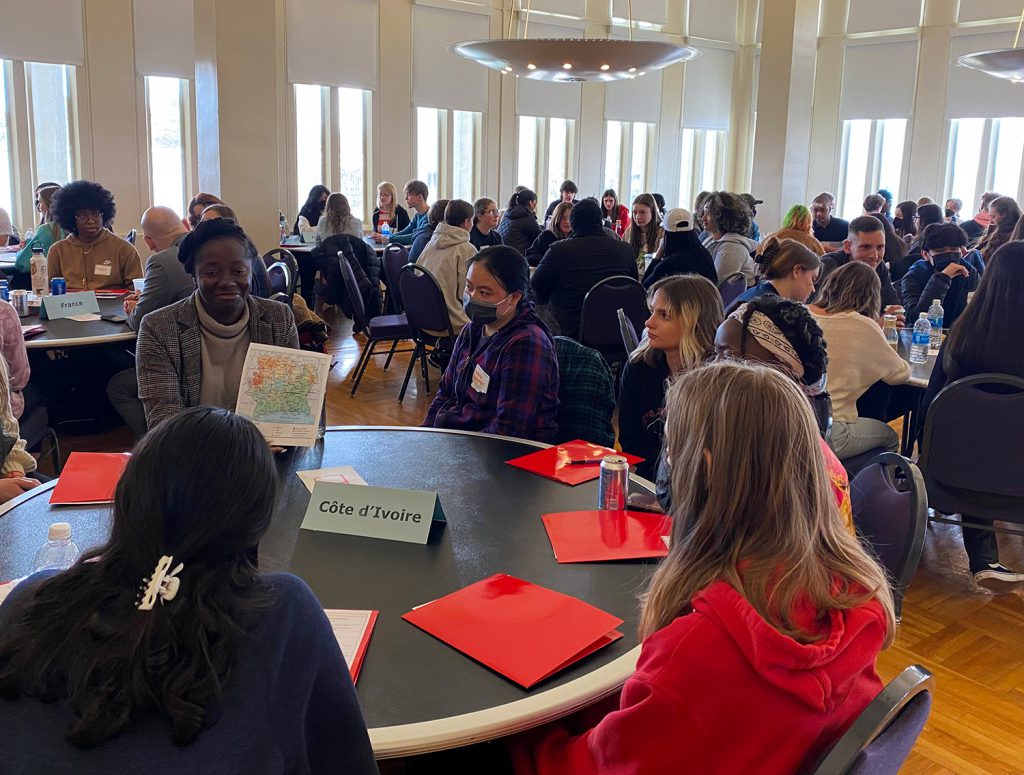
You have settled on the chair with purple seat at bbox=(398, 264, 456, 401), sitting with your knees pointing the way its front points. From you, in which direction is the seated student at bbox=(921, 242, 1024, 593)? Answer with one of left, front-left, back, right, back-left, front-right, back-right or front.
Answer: right

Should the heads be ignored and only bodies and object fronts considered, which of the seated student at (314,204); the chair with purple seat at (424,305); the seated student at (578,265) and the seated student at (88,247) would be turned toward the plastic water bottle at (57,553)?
the seated student at (88,247)

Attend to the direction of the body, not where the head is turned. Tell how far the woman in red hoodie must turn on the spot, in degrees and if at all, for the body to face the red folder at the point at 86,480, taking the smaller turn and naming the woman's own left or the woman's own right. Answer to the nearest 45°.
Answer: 0° — they already face it

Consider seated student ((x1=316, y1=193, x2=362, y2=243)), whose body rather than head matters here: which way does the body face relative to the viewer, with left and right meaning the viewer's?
facing away from the viewer

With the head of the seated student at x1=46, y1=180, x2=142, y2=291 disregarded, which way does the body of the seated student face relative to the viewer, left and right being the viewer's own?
facing the viewer

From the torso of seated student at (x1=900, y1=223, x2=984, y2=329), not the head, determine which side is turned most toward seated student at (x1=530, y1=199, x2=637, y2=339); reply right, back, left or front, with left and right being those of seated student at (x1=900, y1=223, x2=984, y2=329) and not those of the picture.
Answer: right

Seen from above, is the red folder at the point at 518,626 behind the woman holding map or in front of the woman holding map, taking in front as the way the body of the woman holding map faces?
in front

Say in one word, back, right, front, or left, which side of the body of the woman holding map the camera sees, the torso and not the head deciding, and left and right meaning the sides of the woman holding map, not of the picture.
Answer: front

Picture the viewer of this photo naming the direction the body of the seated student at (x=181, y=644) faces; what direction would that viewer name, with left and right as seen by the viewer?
facing away from the viewer

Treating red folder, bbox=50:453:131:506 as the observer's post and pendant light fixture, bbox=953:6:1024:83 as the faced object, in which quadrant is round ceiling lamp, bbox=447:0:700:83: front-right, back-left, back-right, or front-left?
front-left

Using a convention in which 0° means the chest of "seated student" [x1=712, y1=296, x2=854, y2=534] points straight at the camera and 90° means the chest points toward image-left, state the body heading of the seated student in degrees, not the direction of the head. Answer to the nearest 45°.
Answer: approximately 90°

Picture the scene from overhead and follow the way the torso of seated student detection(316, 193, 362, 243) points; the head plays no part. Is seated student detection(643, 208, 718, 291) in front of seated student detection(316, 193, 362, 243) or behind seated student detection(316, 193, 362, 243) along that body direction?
behind

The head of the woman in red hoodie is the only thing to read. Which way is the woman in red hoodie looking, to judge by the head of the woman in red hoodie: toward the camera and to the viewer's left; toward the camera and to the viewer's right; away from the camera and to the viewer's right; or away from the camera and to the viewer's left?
away from the camera and to the viewer's left

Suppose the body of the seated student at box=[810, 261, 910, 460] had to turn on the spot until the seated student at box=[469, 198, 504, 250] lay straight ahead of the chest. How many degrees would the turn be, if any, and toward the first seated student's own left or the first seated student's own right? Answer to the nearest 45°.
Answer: approximately 90° to the first seated student's own left

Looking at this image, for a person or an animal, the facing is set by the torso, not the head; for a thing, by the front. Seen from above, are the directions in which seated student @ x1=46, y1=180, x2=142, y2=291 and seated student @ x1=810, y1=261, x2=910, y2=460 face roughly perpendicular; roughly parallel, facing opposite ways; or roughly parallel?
roughly perpendicular

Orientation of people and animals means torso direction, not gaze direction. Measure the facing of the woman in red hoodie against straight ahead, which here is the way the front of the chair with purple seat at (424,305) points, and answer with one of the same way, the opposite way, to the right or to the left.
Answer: to the left

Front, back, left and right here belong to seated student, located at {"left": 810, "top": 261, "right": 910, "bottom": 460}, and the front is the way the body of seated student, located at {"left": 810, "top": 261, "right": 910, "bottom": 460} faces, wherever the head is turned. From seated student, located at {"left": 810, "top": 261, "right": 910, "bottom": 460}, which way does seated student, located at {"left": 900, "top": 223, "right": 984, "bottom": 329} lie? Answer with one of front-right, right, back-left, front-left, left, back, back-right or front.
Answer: front-left

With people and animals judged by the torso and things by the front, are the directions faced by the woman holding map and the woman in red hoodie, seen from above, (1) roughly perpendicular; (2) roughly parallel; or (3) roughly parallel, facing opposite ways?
roughly parallel, facing opposite ways

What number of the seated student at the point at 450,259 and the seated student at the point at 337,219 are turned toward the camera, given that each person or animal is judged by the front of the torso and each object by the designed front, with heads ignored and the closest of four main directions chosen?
0

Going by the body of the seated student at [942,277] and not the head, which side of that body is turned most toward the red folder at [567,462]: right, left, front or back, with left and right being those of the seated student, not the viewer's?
front
